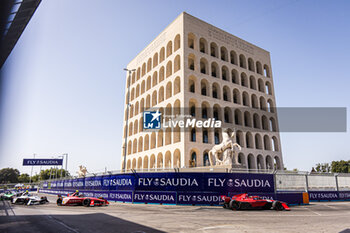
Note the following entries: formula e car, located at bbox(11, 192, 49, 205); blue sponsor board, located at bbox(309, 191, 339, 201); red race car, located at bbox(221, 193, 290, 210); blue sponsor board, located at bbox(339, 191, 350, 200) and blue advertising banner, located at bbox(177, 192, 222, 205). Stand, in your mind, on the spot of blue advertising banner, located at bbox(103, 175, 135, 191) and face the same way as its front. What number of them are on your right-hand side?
1

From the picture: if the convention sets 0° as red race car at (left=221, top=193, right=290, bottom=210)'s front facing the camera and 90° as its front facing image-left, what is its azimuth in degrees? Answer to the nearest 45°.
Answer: approximately 270°

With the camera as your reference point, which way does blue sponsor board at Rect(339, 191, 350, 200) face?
facing the viewer

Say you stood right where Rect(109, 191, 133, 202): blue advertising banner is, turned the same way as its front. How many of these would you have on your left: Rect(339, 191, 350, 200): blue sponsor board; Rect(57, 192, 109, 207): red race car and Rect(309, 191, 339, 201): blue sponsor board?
2

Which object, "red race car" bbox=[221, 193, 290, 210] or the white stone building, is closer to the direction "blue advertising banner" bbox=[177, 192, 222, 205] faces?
the red race car

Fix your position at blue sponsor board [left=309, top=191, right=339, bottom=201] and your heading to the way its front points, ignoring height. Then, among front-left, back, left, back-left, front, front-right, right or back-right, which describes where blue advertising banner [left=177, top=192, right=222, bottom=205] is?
front-right

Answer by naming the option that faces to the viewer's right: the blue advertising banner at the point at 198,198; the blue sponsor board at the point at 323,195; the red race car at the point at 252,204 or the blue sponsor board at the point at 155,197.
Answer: the red race car

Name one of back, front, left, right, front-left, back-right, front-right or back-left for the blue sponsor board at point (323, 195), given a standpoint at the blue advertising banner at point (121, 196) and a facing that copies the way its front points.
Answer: left

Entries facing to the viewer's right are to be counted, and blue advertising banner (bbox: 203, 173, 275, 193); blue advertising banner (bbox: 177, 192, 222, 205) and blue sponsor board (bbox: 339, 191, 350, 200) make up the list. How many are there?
0

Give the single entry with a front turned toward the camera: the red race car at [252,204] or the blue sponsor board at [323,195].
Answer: the blue sponsor board

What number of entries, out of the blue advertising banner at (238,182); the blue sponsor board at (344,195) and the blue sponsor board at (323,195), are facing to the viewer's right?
0

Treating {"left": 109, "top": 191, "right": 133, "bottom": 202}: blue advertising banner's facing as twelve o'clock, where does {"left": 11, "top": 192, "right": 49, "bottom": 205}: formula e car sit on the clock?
The formula e car is roughly at 3 o'clock from the blue advertising banner.

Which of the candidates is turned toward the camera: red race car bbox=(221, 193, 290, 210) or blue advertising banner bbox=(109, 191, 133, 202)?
the blue advertising banner

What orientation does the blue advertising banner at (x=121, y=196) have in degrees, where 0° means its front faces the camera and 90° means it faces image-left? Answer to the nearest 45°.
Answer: approximately 0°

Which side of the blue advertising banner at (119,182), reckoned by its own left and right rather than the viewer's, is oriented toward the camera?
front

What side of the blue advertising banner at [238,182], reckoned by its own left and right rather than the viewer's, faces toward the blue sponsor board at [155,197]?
right
